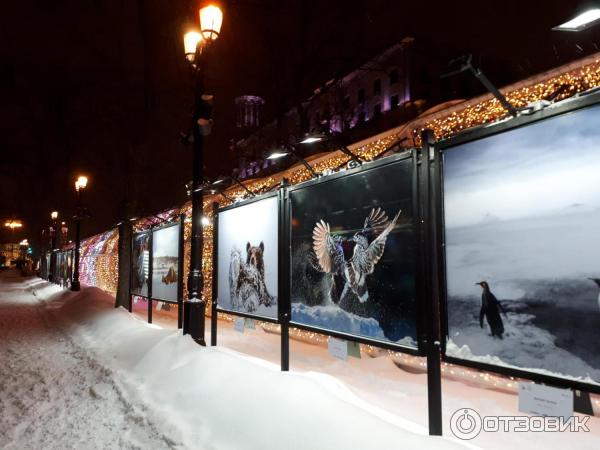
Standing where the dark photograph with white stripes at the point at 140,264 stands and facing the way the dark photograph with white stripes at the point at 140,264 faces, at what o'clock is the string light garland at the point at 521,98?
The string light garland is roughly at 8 o'clock from the dark photograph with white stripes.

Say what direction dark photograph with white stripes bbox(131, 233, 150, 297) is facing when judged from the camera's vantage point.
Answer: facing to the left of the viewer

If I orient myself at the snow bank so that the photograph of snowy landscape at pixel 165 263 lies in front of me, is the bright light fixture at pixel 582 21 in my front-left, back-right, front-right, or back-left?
back-right

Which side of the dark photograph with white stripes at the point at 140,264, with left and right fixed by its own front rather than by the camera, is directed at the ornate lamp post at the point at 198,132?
left

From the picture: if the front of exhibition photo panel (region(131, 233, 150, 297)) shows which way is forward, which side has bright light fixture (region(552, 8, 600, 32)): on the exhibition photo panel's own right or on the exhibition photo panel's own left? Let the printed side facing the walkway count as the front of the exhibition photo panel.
on the exhibition photo panel's own left
